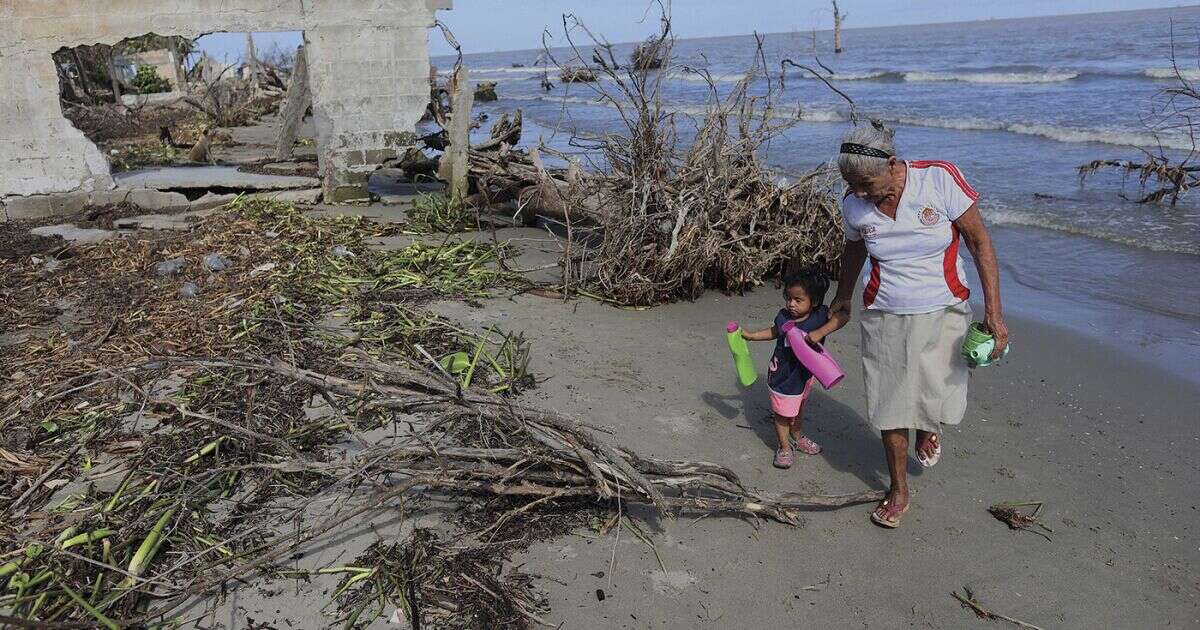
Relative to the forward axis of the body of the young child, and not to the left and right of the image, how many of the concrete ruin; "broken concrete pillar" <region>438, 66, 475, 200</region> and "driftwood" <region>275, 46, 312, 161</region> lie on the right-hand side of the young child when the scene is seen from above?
3

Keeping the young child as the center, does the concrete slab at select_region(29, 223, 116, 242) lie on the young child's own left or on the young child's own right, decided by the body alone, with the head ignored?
on the young child's own right

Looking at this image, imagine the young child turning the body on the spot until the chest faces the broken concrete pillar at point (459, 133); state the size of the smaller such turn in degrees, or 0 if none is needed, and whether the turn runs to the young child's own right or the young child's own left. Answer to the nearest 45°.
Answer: approximately 90° to the young child's own right

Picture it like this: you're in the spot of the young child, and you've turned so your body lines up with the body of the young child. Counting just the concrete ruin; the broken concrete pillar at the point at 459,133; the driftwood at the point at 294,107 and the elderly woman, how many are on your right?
3

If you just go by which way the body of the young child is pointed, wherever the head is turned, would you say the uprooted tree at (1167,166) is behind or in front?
behind

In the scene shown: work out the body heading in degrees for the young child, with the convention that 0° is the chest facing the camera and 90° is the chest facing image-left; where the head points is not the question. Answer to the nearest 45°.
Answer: approximately 45°

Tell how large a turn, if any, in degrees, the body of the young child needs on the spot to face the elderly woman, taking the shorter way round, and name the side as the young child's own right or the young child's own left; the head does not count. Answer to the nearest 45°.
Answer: approximately 90° to the young child's own left

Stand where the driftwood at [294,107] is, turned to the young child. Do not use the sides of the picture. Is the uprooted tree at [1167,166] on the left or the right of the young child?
left

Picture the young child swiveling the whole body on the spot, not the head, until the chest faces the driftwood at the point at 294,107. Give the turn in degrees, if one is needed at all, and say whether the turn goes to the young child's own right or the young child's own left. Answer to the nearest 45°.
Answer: approximately 90° to the young child's own right

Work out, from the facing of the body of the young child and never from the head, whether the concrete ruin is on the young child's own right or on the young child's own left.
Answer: on the young child's own right

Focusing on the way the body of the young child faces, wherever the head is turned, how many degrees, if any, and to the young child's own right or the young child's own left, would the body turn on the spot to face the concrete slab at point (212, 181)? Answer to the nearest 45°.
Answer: approximately 90° to the young child's own right
